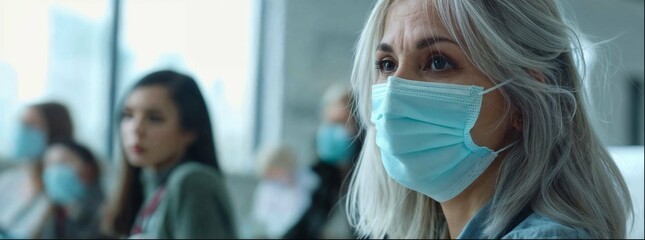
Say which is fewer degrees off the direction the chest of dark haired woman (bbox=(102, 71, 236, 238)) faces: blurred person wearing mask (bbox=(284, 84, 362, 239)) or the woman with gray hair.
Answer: the woman with gray hair

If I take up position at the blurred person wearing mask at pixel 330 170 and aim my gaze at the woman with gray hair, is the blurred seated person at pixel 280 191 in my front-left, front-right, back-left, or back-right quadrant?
back-right

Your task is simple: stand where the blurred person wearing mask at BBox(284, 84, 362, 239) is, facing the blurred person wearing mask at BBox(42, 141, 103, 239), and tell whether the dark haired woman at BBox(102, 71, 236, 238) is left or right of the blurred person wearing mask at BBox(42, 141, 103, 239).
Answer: left

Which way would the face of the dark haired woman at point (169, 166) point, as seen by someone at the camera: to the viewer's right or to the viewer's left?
to the viewer's left

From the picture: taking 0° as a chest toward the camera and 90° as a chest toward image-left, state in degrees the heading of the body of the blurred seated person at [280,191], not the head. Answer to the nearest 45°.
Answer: approximately 45°
